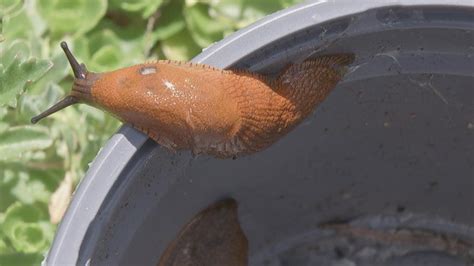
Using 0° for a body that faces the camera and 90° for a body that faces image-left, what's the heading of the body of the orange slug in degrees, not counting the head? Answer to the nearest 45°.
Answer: approximately 90°

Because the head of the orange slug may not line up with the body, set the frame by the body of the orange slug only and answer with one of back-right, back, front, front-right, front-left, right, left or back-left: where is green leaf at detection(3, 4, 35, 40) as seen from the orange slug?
front-right
